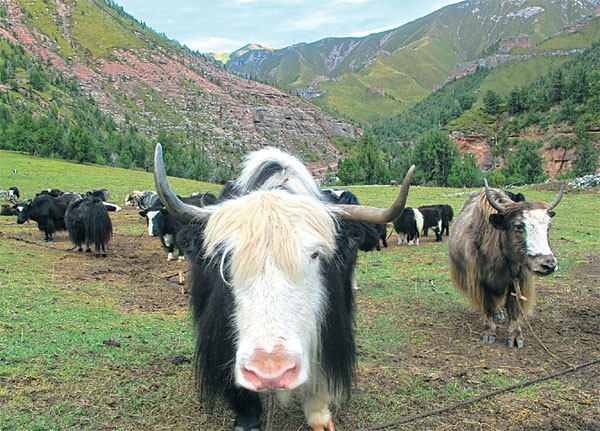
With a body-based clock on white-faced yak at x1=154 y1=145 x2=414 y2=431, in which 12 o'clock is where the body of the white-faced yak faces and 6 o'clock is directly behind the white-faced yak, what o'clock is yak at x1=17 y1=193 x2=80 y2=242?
The yak is roughly at 5 o'clock from the white-faced yak.

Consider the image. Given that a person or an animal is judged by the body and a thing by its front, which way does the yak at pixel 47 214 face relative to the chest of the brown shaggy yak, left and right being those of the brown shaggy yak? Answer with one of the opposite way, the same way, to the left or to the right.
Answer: to the right

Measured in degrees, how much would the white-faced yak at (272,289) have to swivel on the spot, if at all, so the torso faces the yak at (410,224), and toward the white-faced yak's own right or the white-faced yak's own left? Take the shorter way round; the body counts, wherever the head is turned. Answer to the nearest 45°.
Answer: approximately 180°

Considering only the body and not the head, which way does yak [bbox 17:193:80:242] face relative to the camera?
to the viewer's left

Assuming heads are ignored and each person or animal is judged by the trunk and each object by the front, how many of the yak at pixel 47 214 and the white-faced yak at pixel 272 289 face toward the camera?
1

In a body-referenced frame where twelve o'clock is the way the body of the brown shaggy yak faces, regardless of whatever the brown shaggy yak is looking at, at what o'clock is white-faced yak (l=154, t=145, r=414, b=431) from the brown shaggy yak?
The white-faced yak is roughly at 2 o'clock from the brown shaggy yak.

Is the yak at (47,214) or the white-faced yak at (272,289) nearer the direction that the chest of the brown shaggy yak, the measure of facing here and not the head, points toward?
the white-faced yak
